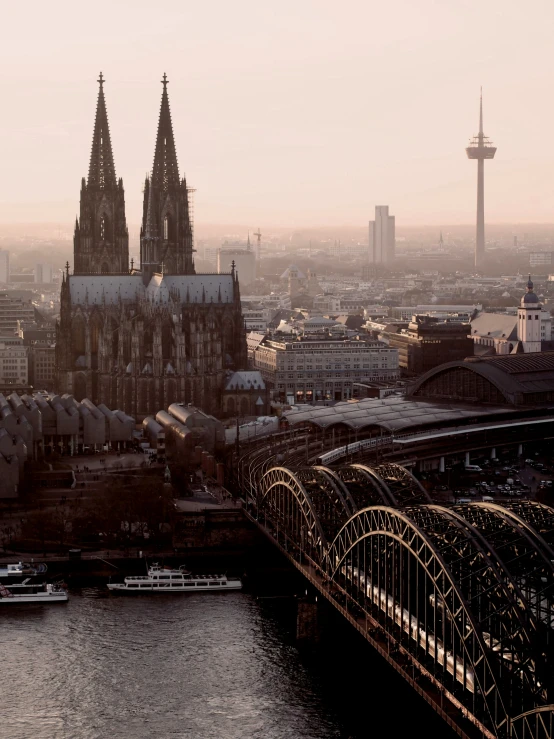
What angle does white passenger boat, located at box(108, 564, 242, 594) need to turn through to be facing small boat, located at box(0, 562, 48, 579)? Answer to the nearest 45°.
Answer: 0° — it already faces it

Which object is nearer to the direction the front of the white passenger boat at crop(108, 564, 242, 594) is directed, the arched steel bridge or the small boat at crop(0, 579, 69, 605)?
the small boat

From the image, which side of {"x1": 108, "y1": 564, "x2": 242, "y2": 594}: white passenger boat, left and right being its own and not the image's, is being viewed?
left

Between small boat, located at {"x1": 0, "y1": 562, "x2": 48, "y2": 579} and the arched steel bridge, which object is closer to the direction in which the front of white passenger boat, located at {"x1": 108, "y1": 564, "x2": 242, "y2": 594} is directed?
the small boat
